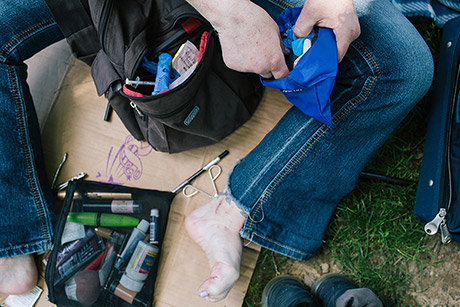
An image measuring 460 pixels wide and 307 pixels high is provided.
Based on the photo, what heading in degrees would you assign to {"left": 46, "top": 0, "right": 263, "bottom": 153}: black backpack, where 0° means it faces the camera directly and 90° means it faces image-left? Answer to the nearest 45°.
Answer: approximately 315°
